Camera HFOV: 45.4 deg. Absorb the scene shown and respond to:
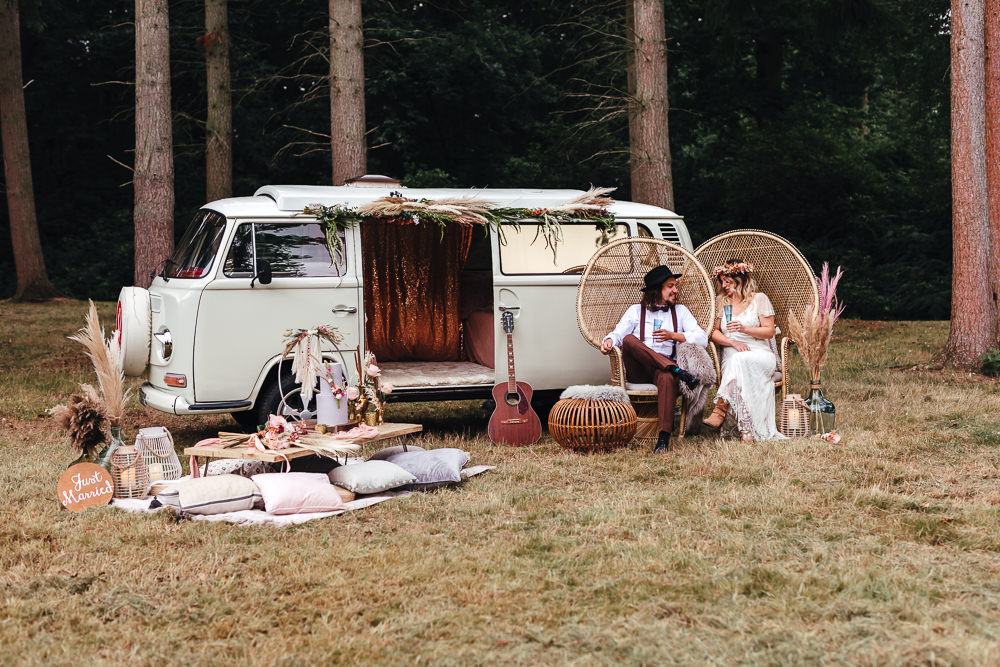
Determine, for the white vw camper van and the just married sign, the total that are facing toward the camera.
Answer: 1

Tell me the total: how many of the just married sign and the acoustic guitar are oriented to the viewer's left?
0

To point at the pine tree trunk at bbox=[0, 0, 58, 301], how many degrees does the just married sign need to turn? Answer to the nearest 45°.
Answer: approximately 180°

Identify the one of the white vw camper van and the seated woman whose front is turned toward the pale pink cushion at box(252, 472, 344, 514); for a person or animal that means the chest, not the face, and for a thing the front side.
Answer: the seated woman

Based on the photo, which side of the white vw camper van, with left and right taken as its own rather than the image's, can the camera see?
left

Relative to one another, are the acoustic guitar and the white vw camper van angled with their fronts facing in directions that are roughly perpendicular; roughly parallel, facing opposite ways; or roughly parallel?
roughly perpendicular

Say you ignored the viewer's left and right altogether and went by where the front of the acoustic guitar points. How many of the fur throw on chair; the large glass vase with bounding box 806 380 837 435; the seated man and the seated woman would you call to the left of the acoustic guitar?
4

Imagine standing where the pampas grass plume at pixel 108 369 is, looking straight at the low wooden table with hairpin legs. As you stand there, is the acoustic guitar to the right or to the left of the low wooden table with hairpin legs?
left

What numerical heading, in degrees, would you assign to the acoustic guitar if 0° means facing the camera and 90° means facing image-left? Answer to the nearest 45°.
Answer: approximately 0°

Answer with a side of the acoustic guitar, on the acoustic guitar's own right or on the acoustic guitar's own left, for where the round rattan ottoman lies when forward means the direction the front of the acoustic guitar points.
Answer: on the acoustic guitar's own left

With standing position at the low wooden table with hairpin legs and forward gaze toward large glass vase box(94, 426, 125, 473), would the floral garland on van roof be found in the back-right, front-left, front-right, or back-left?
back-right

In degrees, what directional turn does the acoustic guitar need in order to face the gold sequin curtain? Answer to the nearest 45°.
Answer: approximately 135° to its right

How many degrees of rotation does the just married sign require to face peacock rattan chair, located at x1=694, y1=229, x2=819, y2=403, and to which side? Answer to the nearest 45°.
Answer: approximately 90° to its left

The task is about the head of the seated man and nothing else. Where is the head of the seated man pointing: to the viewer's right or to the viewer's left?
to the viewer's right

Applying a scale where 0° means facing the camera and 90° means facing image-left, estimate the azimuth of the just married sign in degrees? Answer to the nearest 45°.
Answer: approximately 0°

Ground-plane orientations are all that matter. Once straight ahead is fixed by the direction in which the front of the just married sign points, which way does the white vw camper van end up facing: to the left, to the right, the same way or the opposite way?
to the right
